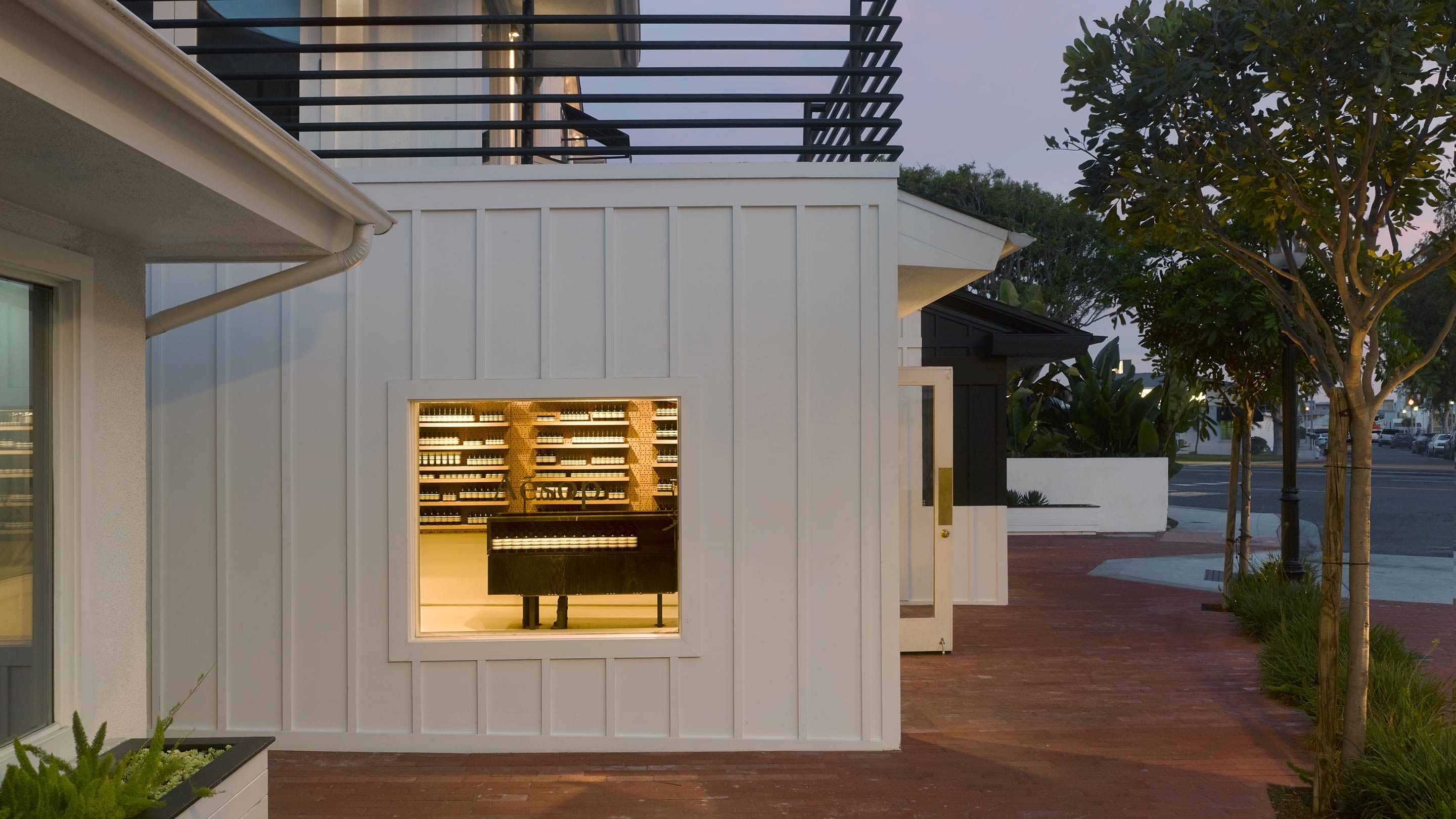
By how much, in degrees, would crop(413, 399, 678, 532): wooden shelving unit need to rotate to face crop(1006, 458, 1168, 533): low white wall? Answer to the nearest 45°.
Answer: approximately 135° to its left

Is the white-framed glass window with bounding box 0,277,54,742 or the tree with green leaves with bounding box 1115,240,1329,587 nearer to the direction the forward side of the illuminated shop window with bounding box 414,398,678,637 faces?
the white-framed glass window

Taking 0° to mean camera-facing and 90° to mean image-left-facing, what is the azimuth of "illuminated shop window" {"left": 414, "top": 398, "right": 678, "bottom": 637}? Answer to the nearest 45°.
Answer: approximately 0°

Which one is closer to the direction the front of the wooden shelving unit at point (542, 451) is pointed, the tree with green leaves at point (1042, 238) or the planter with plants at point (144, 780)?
the planter with plants
